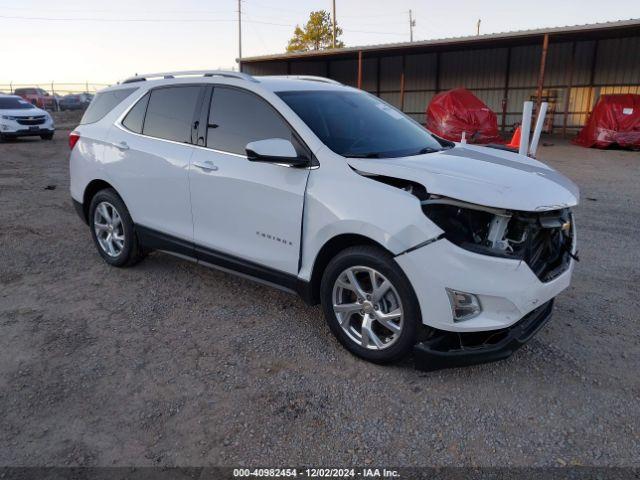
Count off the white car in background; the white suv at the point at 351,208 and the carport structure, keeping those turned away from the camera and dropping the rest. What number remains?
0

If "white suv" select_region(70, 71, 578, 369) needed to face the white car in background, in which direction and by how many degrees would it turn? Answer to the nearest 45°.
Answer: approximately 180°

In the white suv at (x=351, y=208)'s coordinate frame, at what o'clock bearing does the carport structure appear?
The carport structure is roughly at 8 o'clock from the white suv.

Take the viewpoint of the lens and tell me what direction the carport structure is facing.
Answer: facing the viewer and to the left of the viewer

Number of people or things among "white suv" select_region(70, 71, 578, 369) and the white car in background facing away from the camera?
0

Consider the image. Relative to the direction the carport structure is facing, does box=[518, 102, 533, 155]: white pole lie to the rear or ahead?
ahead

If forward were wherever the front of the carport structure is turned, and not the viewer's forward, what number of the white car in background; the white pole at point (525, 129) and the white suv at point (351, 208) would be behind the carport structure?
0

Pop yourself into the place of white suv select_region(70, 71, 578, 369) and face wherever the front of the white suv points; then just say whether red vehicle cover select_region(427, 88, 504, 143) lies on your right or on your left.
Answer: on your left

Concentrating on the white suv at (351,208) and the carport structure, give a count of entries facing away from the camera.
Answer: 0

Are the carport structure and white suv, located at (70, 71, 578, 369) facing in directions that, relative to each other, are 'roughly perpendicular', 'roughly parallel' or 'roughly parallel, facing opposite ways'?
roughly perpendicular

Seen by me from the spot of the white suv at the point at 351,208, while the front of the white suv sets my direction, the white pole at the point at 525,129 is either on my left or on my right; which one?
on my left

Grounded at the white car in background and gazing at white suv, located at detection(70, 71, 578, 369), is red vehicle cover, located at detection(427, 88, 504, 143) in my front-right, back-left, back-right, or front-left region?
front-left

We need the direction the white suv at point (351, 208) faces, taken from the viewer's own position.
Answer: facing the viewer and to the right of the viewer
